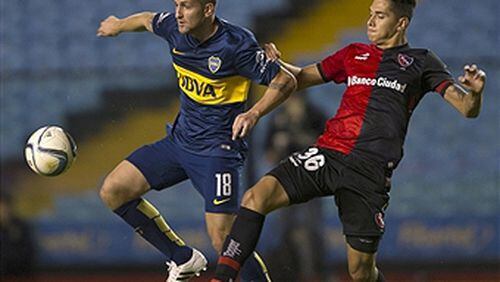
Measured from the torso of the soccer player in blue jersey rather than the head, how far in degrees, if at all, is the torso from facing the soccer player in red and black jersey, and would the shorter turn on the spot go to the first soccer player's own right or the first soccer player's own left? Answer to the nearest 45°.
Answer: approximately 90° to the first soccer player's own left

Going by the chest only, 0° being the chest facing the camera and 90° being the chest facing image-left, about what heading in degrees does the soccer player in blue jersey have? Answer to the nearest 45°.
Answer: approximately 45°

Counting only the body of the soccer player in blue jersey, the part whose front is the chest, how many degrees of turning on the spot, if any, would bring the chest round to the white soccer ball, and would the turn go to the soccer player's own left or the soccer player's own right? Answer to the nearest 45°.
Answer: approximately 45° to the soccer player's own right
